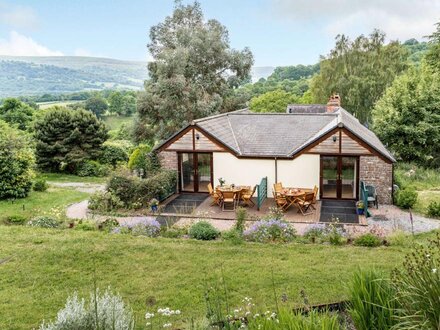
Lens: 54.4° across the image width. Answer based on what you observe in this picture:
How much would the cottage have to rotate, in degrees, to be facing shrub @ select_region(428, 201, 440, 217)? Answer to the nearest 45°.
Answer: approximately 45° to its left

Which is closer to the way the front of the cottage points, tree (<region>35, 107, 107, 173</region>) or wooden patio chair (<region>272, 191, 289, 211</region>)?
the wooden patio chair

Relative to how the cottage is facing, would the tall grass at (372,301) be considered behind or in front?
in front

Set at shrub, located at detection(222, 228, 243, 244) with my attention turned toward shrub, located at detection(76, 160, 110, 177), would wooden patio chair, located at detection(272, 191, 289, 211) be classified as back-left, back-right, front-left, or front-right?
front-right

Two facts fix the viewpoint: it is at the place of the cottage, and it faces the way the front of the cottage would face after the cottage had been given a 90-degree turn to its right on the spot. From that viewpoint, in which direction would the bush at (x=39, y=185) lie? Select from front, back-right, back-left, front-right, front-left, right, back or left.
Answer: front

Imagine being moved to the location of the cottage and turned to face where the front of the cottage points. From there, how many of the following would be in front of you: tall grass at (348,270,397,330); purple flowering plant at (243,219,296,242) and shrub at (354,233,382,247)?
3

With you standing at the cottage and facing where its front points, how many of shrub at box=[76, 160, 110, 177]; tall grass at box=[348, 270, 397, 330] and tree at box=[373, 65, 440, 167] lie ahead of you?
1

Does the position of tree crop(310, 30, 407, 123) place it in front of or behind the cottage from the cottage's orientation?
behind

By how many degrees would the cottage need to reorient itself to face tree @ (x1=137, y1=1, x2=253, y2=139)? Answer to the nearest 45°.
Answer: approximately 135° to its right

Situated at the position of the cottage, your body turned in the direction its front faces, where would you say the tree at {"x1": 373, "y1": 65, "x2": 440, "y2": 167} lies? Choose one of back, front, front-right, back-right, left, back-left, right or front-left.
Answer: back-left

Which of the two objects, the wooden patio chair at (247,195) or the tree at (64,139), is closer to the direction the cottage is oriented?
the wooden patio chair

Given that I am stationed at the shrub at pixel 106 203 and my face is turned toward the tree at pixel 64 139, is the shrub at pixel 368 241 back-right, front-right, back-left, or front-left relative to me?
back-right

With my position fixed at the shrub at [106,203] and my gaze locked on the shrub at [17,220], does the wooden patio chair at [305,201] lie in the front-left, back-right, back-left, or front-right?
back-left

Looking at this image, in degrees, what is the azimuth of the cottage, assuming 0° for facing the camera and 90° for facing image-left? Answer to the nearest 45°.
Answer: approximately 0°

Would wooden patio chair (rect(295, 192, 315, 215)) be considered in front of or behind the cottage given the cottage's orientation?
in front

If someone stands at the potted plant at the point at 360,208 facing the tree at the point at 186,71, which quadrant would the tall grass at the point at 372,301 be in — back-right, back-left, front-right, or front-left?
back-left

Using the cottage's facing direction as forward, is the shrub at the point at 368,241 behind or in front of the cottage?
in front

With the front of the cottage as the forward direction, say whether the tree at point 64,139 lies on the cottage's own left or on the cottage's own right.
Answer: on the cottage's own right

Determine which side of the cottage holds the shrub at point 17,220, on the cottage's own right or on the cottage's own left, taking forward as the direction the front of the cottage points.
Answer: on the cottage's own right

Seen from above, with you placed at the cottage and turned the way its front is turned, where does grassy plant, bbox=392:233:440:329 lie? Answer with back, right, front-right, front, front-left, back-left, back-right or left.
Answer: front

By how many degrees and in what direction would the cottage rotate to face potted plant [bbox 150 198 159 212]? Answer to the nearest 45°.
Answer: approximately 45° to its right
